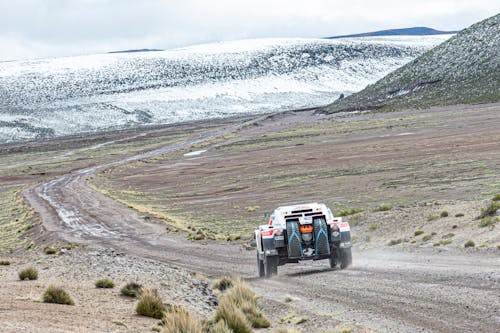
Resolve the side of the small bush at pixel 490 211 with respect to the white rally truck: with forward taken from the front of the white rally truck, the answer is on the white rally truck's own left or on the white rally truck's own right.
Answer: on the white rally truck's own right

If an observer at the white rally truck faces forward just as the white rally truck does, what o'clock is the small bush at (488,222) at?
The small bush is roughly at 2 o'clock from the white rally truck.

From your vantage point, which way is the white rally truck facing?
away from the camera

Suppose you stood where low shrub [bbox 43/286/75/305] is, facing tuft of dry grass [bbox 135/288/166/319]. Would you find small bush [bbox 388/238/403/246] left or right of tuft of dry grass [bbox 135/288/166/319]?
left

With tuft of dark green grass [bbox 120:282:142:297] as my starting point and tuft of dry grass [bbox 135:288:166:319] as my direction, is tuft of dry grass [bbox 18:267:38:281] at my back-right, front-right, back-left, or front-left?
back-right

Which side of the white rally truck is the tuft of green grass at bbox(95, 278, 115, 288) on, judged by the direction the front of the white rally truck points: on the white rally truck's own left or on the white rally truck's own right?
on the white rally truck's own left

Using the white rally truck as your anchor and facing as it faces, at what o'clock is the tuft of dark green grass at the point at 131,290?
The tuft of dark green grass is roughly at 8 o'clock from the white rally truck.

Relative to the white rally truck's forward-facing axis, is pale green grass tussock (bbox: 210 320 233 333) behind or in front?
behind

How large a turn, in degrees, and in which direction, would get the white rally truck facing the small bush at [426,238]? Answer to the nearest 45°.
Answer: approximately 45° to its right

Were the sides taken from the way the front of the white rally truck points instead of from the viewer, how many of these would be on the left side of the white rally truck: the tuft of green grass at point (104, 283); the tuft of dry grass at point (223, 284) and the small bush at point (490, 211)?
2
